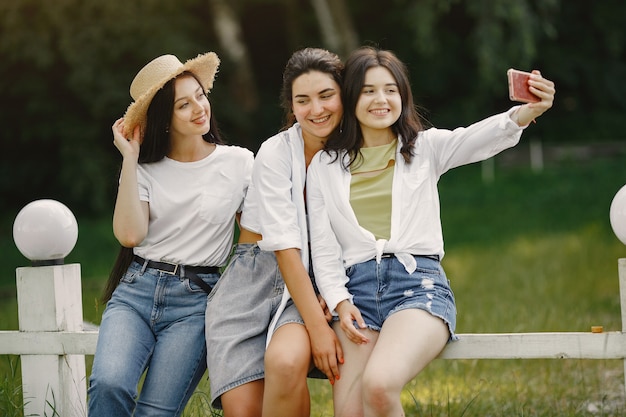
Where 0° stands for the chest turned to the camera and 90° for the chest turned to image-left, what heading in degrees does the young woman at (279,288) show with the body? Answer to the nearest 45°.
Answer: approximately 315°

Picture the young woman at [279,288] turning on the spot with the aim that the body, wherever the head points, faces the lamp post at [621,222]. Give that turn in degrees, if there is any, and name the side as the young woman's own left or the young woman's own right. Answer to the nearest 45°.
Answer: approximately 45° to the young woman's own left

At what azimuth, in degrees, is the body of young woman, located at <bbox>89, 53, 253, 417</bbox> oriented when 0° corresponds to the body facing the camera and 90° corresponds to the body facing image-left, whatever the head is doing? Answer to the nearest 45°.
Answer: approximately 0°

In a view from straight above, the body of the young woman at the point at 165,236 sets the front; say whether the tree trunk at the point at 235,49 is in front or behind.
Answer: behind

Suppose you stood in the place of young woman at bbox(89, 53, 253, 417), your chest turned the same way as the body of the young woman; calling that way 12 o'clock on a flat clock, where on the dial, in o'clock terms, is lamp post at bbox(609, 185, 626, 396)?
The lamp post is roughly at 10 o'clock from the young woman.

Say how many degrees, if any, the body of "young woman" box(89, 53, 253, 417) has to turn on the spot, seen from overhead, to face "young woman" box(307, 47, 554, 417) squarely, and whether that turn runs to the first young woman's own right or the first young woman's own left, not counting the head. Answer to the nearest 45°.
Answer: approximately 45° to the first young woman's own left

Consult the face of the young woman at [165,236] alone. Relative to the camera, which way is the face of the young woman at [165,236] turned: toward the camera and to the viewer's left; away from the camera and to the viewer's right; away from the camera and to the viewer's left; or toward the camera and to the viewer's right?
toward the camera and to the viewer's right

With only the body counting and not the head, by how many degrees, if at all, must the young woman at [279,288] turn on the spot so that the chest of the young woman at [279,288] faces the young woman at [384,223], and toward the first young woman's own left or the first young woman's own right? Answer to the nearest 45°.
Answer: approximately 45° to the first young woman's own left

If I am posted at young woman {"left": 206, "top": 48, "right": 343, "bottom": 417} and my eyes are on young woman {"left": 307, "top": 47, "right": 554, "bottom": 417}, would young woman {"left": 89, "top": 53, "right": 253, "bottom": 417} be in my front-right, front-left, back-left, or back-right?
back-left
